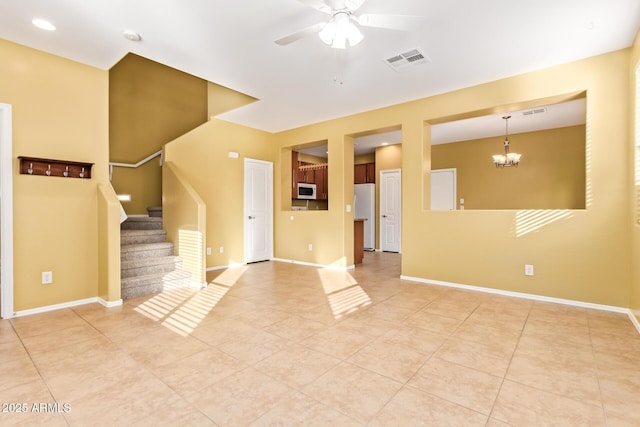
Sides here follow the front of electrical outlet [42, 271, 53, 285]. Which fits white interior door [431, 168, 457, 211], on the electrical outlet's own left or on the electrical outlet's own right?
on the electrical outlet's own left

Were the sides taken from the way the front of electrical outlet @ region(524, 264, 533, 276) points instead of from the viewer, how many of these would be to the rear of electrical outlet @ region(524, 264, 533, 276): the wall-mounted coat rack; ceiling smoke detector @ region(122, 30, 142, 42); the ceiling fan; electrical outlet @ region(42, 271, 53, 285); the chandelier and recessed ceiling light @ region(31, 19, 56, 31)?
1

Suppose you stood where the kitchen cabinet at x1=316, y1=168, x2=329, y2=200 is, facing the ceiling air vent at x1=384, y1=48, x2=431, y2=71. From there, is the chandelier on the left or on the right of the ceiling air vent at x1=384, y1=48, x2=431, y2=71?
left

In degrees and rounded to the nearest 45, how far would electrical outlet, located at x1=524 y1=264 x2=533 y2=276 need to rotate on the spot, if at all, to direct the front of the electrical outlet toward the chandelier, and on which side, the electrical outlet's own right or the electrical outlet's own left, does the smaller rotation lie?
approximately 180°

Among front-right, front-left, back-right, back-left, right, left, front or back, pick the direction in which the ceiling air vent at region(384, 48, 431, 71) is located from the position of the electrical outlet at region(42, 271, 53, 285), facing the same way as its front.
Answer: front-left

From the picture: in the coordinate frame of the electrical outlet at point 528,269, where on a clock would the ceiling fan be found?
The ceiling fan is roughly at 1 o'clock from the electrical outlet.

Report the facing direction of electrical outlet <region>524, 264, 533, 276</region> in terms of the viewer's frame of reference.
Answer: facing the viewer

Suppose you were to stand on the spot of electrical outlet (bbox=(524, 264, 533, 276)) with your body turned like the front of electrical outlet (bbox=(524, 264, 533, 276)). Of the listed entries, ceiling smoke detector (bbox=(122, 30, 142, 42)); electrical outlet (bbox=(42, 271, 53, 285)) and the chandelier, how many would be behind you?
1

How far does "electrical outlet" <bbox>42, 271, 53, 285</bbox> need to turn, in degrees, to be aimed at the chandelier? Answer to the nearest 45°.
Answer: approximately 90° to its left

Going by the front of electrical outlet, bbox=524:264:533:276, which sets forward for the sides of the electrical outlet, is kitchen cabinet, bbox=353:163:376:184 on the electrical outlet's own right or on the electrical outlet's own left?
on the electrical outlet's own right

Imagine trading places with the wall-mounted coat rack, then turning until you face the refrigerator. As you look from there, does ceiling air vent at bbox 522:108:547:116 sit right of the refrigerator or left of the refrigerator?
right

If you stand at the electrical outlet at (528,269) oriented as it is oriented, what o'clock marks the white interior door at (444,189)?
The white interior door is roughly at 5 o'clock from the electrical outlet.

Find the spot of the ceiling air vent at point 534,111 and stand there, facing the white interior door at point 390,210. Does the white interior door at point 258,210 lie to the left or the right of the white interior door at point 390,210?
left

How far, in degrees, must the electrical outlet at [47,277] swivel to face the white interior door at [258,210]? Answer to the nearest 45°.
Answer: approximately 90° to its left

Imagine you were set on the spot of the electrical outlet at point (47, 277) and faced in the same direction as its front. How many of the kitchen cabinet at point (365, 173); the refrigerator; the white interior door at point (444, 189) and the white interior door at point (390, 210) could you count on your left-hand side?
4

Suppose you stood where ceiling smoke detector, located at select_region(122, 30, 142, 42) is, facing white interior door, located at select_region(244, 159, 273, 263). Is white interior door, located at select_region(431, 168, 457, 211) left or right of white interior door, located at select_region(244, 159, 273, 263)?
right

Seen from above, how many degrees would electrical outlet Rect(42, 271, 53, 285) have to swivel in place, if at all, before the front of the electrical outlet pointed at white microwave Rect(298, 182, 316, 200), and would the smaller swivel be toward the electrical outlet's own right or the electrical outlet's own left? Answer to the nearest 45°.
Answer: approximately 90° to the electrical outlet's own left

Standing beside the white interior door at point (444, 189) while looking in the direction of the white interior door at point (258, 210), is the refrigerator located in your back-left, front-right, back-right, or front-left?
front-right
